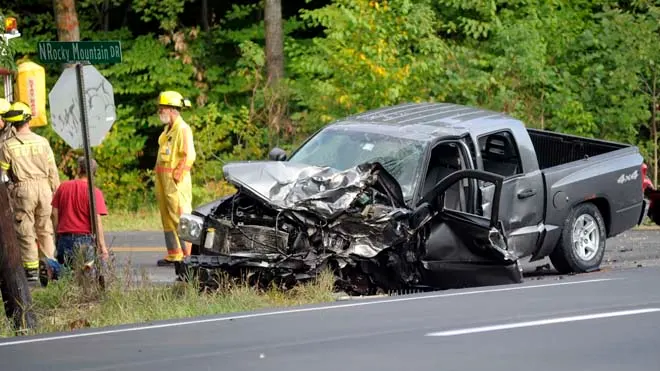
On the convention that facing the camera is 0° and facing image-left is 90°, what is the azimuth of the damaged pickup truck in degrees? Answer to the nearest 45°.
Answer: approximately 45°

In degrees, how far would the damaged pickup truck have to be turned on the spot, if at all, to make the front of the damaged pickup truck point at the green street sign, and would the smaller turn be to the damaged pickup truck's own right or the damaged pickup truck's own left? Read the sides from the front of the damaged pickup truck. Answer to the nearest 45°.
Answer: approximately 45° to the damaged pickup truck's own right

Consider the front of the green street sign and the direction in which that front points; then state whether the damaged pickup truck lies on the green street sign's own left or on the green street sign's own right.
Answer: on the green street sign's own left

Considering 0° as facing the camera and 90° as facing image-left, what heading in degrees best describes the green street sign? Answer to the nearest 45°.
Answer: approximately 0°

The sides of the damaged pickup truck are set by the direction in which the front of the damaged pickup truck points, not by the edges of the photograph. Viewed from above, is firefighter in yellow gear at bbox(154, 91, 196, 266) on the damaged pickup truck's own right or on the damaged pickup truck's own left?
on the damaged pickup truck's own right
